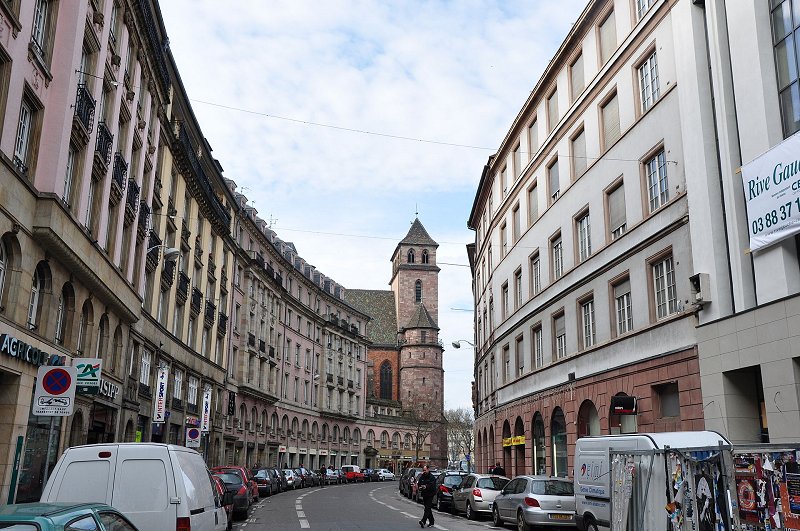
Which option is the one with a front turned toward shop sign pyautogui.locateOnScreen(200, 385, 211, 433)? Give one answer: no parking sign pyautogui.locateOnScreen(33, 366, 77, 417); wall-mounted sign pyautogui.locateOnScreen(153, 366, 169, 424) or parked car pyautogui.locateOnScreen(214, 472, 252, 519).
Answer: the parked car

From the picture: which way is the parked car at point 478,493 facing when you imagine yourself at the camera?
facing away from the viewer and to the left of the viewer

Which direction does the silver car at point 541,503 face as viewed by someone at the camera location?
facing away from the viewer and to the left of the viewer

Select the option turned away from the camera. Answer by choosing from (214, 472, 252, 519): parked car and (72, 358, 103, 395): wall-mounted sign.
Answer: the parked car

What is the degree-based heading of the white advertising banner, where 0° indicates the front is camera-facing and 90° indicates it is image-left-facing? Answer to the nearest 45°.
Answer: approximately 45°

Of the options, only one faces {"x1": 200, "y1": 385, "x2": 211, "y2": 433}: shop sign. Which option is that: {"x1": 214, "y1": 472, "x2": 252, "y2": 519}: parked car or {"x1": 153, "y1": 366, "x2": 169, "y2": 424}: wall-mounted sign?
the parked car

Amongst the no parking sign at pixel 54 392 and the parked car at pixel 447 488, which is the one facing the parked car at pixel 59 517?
the no parking sign

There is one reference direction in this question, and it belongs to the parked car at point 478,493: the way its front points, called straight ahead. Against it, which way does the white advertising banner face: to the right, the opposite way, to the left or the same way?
to the left

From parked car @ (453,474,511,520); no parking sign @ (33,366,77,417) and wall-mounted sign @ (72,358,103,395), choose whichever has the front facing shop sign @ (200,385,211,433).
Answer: the parked car

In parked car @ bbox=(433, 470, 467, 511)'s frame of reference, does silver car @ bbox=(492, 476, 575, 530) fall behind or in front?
behind

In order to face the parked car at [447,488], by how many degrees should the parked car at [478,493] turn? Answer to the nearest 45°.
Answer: approximately 45° to its right
